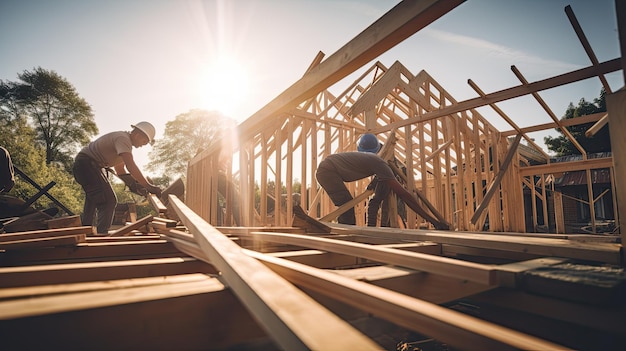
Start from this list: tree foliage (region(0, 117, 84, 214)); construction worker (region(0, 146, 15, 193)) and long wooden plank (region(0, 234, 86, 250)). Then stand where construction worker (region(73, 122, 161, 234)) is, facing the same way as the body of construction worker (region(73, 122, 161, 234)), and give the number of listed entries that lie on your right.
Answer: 1

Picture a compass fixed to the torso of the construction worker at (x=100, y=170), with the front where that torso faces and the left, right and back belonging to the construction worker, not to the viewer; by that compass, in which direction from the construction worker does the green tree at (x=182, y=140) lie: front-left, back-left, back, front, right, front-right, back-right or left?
left

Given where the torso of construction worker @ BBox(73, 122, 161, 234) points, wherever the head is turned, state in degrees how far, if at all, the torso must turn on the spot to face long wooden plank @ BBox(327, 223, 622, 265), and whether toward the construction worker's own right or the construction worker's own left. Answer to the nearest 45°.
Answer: approximately 45° to the construction worker's own right

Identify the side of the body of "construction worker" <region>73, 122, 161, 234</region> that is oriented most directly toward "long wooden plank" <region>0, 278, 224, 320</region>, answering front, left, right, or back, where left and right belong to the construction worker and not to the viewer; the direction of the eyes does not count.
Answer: right

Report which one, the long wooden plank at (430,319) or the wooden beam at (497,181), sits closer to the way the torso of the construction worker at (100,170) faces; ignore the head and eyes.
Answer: the wooden beam

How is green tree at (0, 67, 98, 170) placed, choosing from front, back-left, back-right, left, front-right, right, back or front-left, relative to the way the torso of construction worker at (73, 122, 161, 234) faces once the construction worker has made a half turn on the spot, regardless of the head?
right

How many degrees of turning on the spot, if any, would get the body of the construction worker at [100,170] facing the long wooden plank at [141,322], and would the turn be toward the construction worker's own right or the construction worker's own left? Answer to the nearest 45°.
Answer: approximately 90° to the construction worker's own right

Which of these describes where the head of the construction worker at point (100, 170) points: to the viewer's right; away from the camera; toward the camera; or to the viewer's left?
to the viewer's right

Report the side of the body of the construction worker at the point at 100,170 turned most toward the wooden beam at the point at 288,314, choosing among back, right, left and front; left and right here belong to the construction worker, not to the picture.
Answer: right

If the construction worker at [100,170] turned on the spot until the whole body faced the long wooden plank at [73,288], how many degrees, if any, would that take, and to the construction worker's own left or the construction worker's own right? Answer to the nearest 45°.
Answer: approximately 90° to the construction worker's own right

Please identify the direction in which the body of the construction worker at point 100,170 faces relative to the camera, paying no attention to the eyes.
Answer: to the viewer's right

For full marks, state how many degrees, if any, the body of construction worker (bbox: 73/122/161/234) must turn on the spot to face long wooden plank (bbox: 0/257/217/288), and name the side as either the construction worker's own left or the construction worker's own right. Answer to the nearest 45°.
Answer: approximately 90° to the construction worker's own right

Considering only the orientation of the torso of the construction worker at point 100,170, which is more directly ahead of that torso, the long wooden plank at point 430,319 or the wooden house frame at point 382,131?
the wooden house frame
